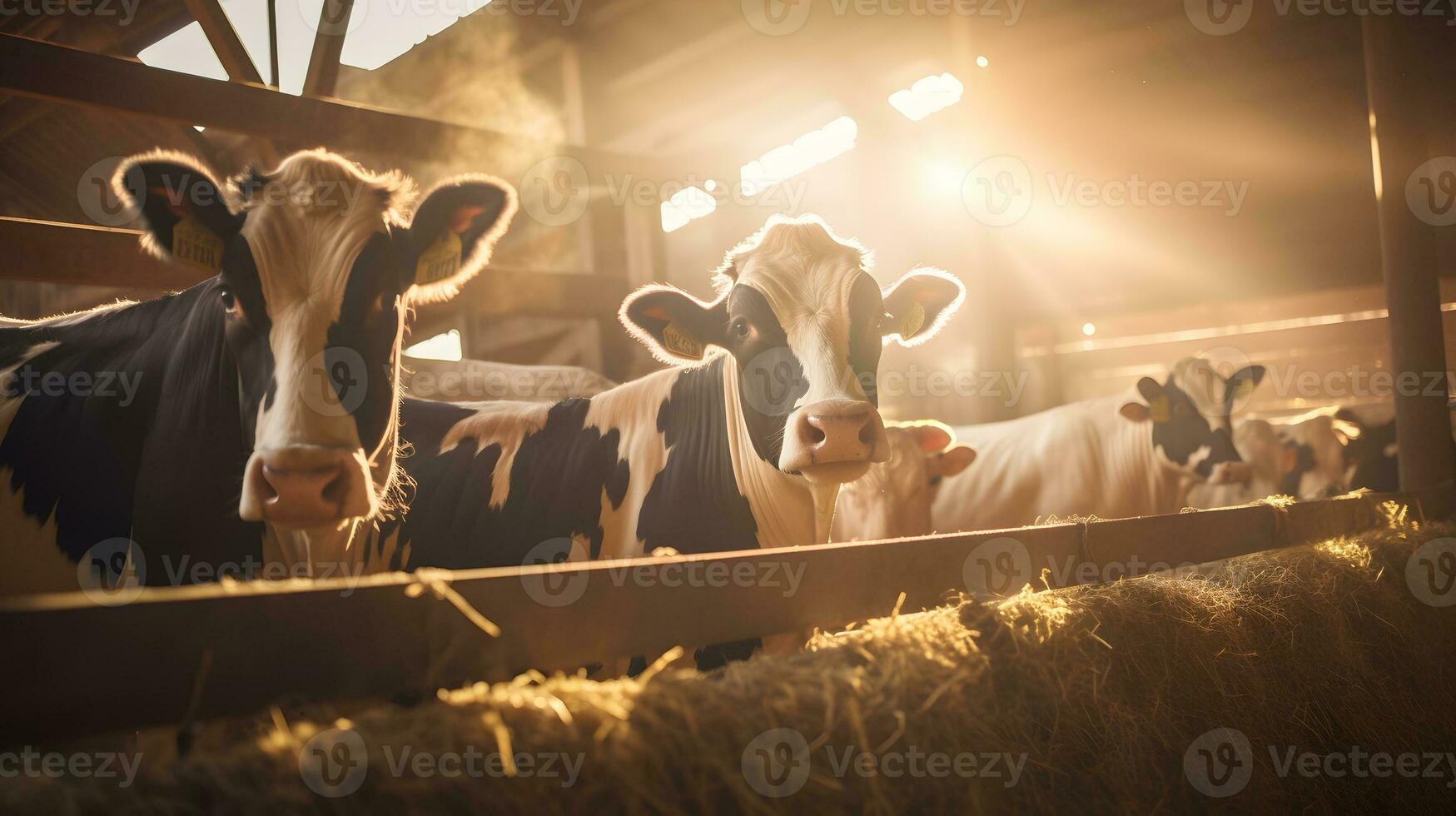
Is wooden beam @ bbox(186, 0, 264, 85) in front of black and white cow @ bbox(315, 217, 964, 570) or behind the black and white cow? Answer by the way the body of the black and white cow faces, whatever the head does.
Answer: behind

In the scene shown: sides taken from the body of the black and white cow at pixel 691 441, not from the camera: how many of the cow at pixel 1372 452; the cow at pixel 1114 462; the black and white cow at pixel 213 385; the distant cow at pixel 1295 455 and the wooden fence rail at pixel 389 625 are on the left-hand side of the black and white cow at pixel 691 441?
3

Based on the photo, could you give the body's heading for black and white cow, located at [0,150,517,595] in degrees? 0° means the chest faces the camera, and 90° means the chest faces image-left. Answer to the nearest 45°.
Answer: approximately 315°

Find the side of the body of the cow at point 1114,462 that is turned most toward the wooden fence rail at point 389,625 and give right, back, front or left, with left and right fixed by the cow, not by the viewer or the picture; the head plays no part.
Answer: right

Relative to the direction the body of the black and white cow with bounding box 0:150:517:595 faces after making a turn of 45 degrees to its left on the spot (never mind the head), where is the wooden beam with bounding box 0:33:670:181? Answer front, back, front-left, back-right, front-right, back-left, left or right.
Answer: left

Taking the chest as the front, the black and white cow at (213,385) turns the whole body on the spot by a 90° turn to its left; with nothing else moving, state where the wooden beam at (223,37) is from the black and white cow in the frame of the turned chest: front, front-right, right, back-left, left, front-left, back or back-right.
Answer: front-left

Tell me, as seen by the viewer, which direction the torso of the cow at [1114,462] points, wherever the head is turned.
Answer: to the viewer's right
